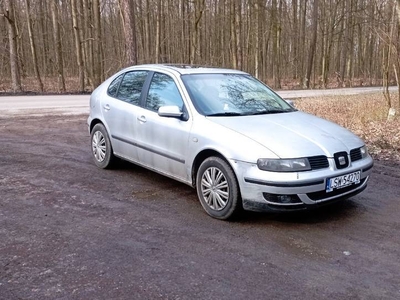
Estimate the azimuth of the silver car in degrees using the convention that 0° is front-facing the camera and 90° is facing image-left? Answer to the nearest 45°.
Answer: approximately 315°
